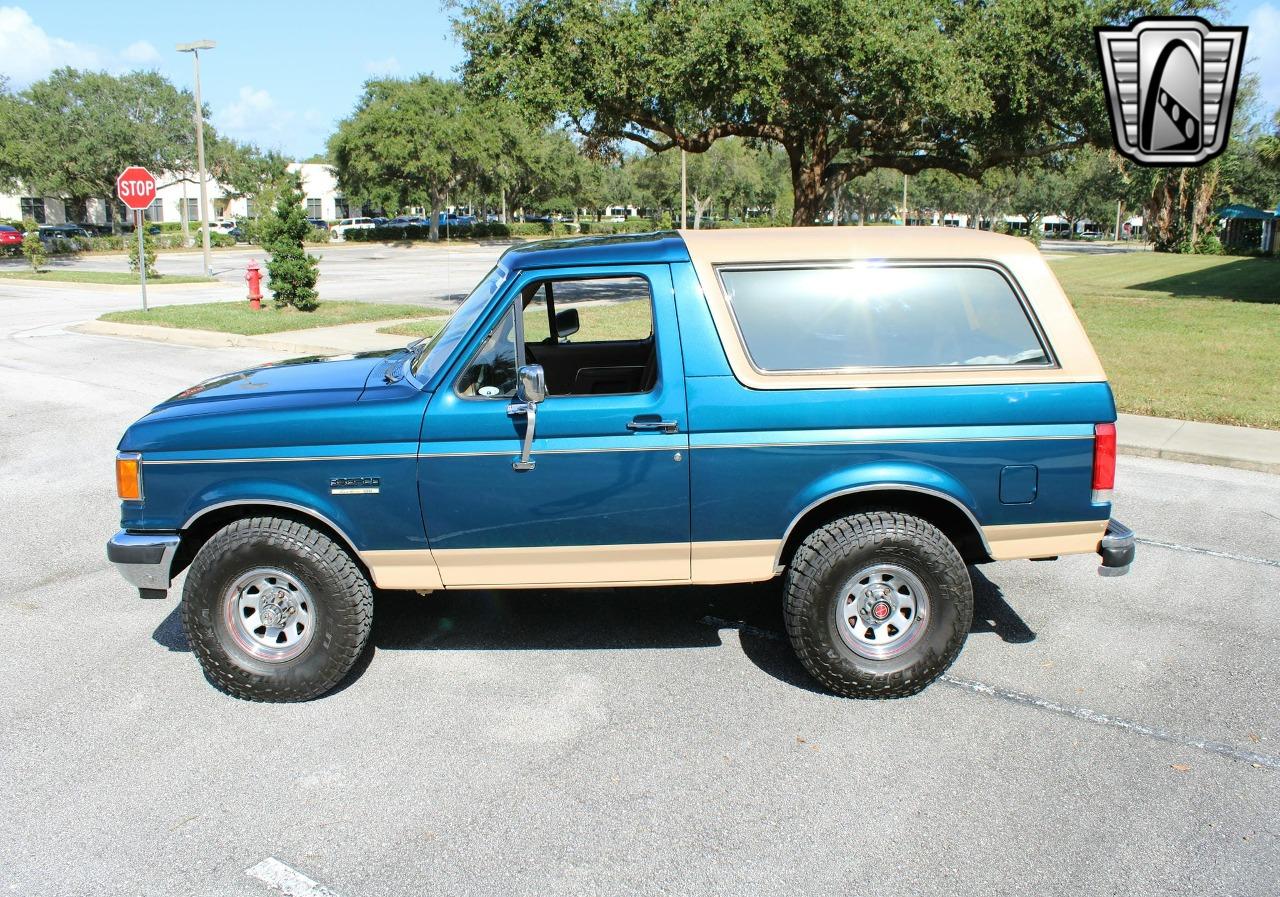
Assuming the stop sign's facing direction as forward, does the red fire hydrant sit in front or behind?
in front

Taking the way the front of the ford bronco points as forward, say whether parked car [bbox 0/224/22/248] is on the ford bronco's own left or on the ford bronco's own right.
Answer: on the ford bronco's own right

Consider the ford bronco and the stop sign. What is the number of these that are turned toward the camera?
1

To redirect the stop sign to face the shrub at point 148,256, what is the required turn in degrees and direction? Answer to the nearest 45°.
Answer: approximately 180°

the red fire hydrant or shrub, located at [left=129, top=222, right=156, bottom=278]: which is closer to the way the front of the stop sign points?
the red fire hydrant

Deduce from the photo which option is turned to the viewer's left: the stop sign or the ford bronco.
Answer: the ford bronco

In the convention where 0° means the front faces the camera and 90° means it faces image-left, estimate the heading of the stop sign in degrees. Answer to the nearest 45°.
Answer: approximately 0°

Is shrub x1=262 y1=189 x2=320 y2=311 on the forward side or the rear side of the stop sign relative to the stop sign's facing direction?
on the forward side

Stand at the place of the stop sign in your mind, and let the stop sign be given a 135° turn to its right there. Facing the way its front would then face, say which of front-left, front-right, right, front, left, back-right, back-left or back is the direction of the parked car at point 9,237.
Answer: front-right

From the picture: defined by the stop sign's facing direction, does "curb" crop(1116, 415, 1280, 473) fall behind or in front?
in front

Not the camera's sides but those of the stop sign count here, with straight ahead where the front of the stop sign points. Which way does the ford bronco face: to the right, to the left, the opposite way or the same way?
to the right

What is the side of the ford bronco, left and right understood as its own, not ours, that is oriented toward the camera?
left
